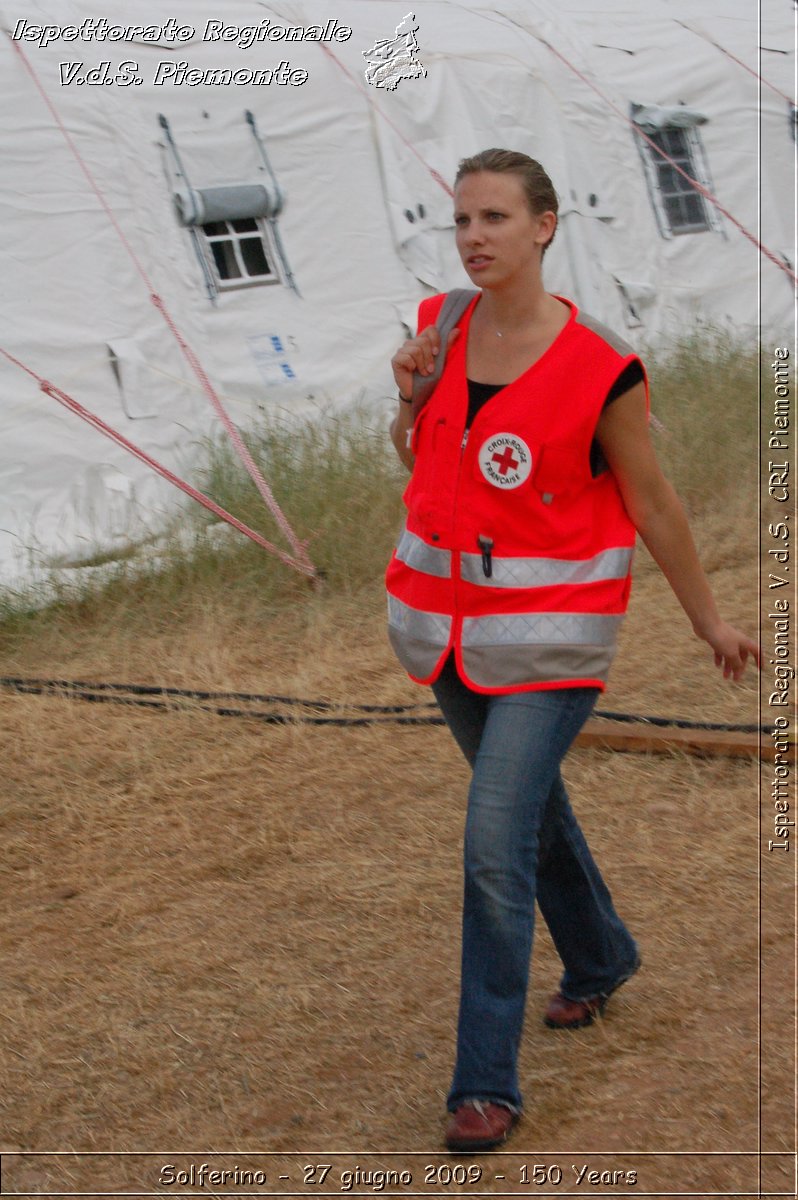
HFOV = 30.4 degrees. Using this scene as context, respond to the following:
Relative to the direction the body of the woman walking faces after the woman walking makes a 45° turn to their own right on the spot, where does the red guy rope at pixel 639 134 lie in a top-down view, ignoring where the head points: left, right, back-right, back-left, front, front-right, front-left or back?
right

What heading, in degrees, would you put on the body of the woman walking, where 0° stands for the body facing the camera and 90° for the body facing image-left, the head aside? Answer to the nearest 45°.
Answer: approximately 45°

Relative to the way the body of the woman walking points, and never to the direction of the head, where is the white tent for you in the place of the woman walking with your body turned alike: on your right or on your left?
on your right
